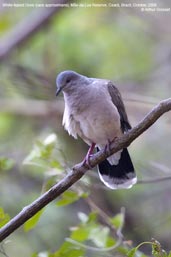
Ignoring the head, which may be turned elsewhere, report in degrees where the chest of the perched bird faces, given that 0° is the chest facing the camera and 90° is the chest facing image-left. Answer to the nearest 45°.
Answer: approximately 45°

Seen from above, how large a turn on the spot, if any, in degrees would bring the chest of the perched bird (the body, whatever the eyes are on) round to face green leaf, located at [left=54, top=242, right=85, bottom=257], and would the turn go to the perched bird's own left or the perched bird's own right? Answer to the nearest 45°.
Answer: approximately 45° to the perched bird's own left

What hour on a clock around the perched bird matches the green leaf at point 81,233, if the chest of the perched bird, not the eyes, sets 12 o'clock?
The green leaf is roughly at 11 o'clock from the perched bird.

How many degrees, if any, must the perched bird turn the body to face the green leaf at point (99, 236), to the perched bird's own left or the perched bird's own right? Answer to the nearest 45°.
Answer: approximately 45° to the perched bird's own left
